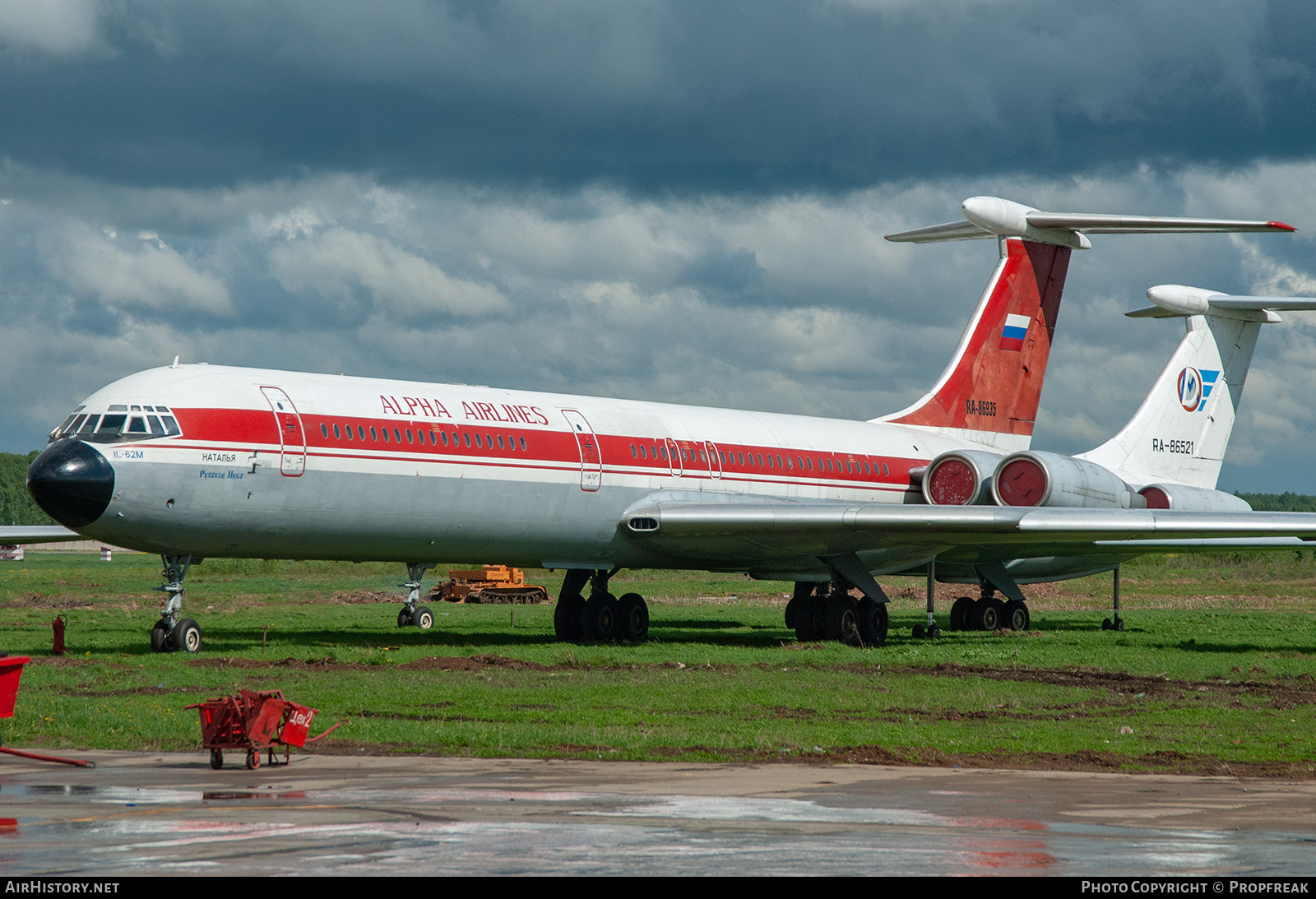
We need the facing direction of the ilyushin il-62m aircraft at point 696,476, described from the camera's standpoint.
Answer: facing the viewer and to the left of the viewer

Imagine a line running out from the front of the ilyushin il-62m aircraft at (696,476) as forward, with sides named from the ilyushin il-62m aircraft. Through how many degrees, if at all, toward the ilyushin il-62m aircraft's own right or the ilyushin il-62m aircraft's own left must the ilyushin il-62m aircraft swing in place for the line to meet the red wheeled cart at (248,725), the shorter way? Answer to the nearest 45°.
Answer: approximately 45° to the ilyushin il-62m aircraft's own left

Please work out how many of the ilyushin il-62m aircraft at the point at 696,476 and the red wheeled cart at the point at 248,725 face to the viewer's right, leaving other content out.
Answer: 1

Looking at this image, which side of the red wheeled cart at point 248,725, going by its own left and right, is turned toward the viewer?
right
